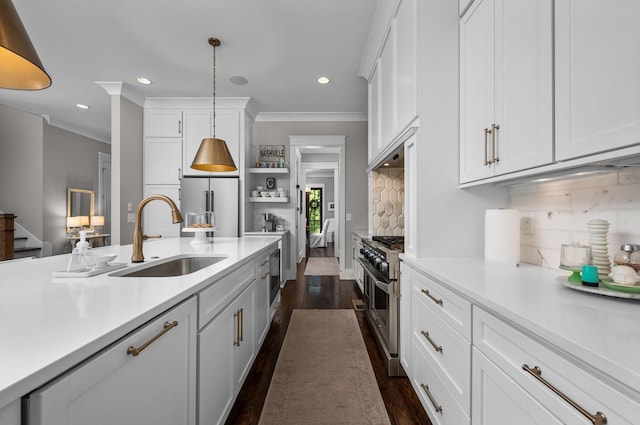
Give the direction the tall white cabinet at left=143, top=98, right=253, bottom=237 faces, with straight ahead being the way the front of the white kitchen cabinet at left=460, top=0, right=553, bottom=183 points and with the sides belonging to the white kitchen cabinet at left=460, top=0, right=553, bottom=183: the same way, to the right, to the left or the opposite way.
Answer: to the left

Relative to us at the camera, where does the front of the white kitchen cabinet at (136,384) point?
facing the viewer and to the right of the viewer

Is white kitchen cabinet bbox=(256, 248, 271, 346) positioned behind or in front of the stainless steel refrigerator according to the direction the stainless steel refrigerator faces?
in front

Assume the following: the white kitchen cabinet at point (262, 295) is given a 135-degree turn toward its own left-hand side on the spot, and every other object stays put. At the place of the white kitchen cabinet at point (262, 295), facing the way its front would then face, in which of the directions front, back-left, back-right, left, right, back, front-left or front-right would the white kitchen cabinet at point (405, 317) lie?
back

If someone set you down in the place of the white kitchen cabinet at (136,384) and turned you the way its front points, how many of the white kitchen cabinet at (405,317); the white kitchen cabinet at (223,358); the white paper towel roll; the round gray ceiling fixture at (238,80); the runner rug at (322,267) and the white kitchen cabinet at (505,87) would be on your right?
0

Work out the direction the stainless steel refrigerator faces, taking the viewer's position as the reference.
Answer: facing the viewer

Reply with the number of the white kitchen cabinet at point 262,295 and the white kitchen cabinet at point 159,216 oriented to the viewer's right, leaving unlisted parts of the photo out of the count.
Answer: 1

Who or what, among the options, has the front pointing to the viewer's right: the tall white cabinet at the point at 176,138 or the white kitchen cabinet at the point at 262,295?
the white kitchen cabinet

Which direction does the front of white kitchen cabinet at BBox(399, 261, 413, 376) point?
to the viewer's left

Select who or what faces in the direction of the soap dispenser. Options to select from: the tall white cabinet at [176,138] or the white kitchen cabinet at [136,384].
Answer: the tall white cabinet

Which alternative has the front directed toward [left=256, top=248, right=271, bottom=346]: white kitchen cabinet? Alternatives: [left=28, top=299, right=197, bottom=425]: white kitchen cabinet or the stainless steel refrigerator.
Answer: the stainless steel refrigerator

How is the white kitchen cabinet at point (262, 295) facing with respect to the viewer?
to the viewer's right

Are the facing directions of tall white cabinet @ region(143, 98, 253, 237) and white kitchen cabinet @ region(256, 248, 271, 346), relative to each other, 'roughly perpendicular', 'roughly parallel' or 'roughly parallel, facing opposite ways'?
roughly perpendicular

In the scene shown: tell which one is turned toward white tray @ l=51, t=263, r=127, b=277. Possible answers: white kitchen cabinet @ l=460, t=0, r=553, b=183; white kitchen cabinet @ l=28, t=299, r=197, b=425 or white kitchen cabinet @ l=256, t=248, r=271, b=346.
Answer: white kitchen cabinet @ l=460, t=0, r=553, b=183

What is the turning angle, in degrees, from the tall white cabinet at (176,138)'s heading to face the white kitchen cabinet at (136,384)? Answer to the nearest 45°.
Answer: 0° — it already faces it

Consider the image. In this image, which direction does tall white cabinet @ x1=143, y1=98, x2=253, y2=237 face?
toward the camera

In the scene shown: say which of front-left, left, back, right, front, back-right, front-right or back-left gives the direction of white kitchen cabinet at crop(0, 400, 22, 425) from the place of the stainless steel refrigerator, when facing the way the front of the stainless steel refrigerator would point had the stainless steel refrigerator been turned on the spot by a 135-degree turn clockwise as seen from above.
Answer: back-left

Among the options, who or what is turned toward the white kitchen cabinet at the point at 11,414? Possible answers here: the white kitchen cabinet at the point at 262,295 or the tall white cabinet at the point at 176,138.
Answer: the tall white cabinet

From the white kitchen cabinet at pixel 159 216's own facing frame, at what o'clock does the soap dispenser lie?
The soap dispenser is roughly at 12 o'clock from the white kitchen cabinet.

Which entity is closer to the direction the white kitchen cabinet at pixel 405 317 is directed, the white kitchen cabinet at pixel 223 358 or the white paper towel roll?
the white kitchen cabinet
